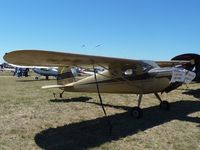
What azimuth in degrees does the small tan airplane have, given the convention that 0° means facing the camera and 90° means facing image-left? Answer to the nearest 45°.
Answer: approximately 315°
